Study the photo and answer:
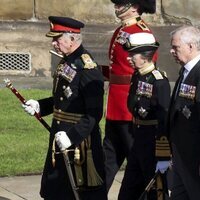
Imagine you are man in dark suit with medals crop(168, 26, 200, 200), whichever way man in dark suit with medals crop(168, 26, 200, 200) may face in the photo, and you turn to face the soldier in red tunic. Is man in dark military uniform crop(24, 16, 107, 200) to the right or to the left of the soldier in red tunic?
left

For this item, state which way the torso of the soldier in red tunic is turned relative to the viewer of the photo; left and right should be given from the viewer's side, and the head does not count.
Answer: facing to the left of the viewer

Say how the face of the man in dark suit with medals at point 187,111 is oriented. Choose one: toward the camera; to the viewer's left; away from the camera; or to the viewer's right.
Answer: to the viewer's left

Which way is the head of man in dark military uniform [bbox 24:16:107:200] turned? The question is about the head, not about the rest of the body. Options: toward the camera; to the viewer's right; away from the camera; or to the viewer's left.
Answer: to the viewer's left

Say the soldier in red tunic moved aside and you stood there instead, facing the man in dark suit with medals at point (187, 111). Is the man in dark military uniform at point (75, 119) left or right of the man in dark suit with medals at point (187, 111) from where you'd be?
right

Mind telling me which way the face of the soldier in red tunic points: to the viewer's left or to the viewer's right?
to the viewer's left
